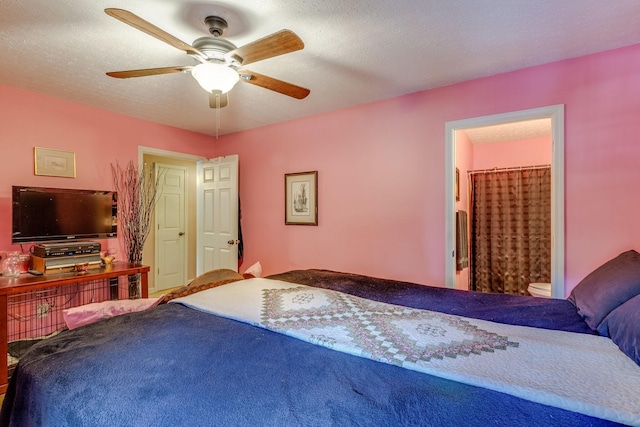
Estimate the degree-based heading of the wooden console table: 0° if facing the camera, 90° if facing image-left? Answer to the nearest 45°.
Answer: approximately 315°

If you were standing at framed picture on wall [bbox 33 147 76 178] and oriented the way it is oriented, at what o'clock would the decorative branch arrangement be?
The decorative branch arrangement is roughly at 10 o'clock from the framed picture on wall.

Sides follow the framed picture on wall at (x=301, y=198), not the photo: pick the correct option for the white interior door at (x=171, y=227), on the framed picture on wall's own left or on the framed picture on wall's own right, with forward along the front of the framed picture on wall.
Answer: on the framed picture on wall's own right

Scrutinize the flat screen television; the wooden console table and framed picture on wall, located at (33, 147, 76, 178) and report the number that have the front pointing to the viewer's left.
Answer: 0

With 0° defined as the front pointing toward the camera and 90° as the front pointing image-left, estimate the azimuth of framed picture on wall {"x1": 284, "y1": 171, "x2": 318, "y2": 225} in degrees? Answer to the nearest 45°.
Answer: approximately 45°

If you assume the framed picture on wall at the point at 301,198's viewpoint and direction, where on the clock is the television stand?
The television stand is roughly at 1 o'clock from the framed picture on wall.

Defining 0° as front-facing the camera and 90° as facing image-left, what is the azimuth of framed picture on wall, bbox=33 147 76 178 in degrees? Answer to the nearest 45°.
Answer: approximately 315°

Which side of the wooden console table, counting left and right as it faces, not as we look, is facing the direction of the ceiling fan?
front

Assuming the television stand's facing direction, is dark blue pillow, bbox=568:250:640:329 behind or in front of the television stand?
in front

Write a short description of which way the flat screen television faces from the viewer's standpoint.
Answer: facing the viewer and to the right of the viewer

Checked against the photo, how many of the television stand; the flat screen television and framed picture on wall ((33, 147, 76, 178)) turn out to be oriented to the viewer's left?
0

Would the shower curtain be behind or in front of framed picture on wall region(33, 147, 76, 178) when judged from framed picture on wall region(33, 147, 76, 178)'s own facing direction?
in front

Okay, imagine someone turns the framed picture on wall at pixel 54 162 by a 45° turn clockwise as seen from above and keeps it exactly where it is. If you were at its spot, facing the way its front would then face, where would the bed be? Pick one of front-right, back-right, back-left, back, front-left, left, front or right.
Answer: front

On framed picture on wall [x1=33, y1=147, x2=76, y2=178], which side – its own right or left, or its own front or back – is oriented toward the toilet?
front

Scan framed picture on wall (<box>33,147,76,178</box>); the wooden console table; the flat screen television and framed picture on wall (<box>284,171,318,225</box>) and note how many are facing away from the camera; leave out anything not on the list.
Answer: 0

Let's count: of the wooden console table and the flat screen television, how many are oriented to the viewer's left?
0
